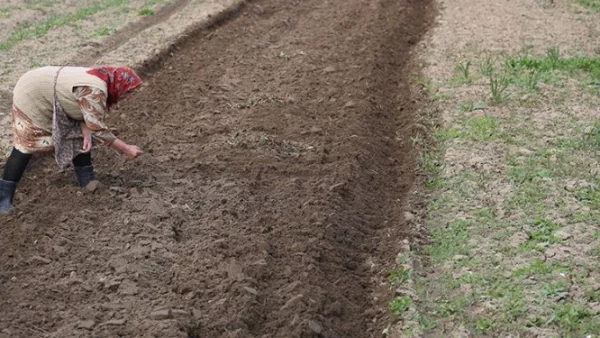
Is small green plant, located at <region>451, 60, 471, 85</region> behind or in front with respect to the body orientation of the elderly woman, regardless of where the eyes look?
in front

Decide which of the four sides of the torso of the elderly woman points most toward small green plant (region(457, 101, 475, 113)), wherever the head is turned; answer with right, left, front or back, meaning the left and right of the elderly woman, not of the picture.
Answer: front

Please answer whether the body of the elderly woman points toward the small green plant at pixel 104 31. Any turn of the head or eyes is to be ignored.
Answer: no

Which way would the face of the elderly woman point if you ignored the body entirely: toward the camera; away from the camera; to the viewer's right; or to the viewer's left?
to the viewer's right

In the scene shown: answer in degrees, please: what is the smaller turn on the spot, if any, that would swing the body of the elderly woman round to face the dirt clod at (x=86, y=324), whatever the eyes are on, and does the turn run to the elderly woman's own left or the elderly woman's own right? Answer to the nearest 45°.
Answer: approximately 90° to the elderly woman's own right

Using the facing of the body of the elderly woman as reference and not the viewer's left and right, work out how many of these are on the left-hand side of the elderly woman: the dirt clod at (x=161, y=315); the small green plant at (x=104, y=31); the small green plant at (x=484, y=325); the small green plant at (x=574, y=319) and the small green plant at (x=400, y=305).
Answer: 1

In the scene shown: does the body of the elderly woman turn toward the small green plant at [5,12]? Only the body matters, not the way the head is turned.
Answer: no

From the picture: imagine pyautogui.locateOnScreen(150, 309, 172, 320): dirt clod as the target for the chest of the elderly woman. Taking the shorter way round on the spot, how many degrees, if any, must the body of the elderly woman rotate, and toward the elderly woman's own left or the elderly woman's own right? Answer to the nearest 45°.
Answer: approximately 90° to the elderly woman's own right

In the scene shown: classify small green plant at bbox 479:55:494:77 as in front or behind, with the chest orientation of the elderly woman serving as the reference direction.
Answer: in front

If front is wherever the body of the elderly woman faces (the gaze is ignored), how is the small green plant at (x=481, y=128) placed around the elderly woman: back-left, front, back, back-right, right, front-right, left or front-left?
front

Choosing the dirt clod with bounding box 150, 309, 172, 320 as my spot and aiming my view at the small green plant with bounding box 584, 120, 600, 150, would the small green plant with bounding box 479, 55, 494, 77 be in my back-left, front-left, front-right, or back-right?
front-left

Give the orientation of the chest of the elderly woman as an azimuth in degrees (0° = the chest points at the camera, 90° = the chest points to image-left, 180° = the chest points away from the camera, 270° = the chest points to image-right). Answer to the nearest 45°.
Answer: approximately 270°
